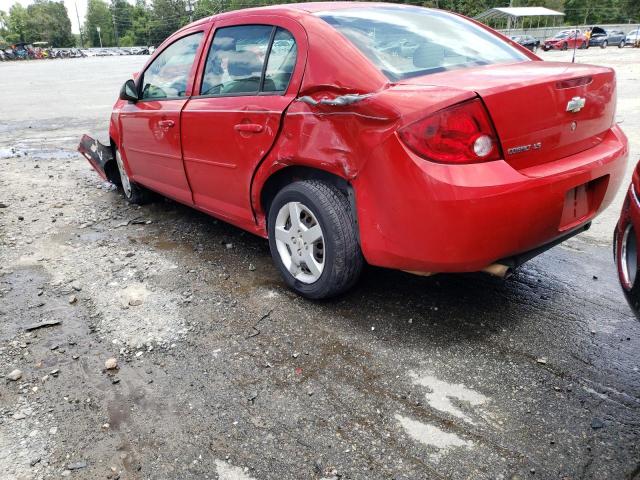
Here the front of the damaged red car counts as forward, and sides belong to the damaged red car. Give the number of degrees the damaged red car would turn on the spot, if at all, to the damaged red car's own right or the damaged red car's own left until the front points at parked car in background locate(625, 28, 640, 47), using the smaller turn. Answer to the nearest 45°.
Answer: approximately 90° to the damaged red car's own right

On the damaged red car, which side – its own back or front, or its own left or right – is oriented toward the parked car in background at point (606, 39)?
right

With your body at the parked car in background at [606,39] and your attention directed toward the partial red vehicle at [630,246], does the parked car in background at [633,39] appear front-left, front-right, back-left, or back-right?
back-left

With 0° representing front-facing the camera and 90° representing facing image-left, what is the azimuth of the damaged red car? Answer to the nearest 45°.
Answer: approximately 135°

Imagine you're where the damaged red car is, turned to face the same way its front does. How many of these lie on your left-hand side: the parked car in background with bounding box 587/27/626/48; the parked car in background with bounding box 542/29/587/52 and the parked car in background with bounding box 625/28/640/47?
0

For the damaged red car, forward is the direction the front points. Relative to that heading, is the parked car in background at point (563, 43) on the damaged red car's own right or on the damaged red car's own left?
on the damaged red car's own right

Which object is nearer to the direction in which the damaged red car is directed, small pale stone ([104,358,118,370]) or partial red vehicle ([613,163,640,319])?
the small pale stone
